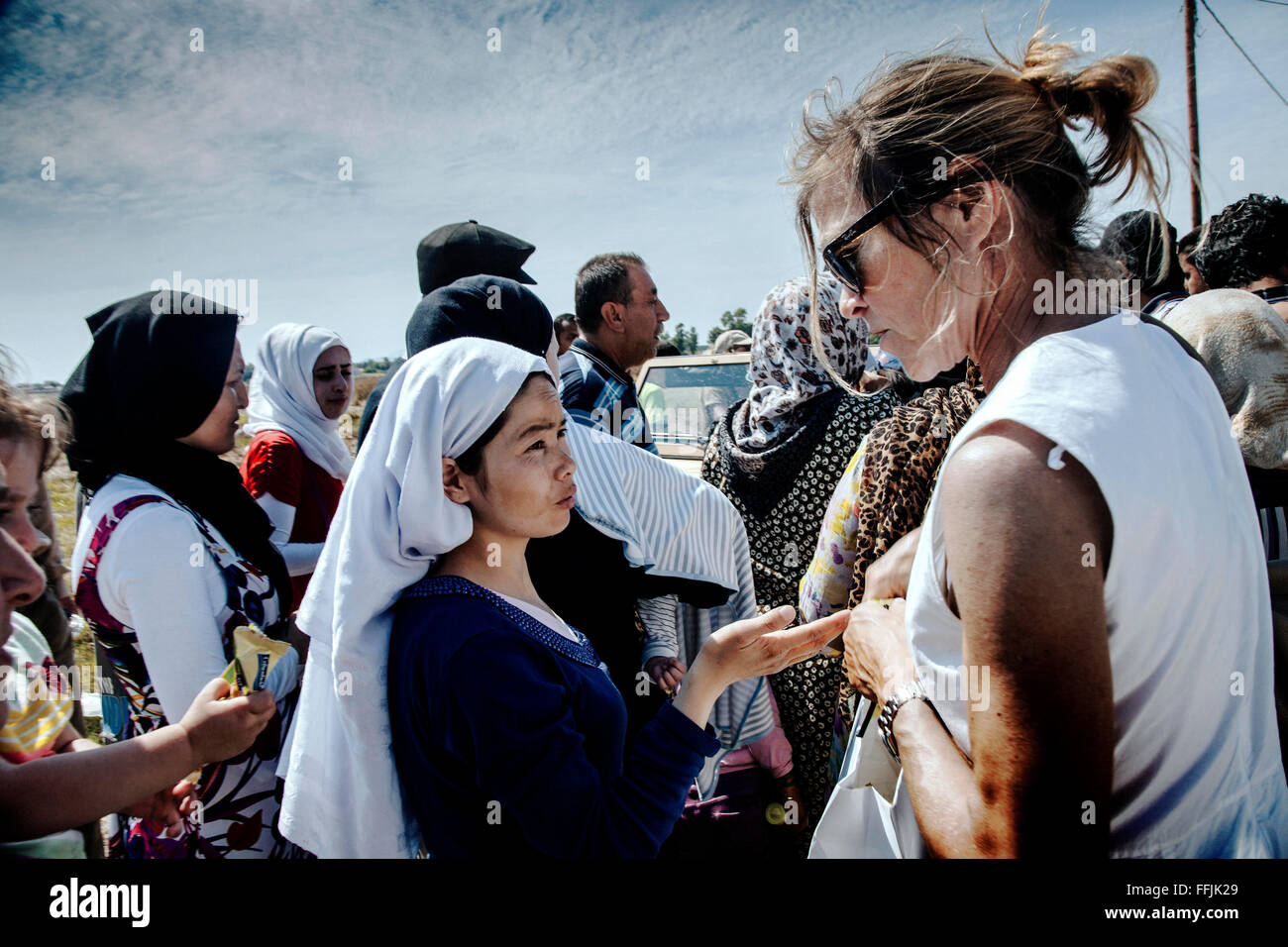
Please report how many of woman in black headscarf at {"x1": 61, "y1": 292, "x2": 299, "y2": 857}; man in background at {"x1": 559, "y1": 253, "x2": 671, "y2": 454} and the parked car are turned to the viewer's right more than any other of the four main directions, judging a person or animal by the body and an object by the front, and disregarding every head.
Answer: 2

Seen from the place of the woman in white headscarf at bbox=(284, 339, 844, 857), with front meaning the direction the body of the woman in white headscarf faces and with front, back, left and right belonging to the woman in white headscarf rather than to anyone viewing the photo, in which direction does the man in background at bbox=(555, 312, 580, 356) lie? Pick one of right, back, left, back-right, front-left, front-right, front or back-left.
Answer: left

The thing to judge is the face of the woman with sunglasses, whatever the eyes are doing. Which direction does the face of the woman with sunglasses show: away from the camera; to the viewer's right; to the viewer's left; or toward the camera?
to the viewer's left

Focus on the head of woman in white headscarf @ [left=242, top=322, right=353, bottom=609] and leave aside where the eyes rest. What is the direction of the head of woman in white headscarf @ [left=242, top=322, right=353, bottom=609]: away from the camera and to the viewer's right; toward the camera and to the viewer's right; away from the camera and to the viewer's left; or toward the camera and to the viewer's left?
toward the camera and to the viewer's right

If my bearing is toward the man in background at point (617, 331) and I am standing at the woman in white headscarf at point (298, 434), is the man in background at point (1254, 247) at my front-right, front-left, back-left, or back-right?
front-right

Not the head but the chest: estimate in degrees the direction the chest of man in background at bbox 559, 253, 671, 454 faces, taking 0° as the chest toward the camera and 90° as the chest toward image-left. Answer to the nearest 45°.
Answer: approximately 270°

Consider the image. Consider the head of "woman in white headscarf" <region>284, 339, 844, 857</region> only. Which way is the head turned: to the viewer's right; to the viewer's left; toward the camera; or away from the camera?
to the viewer's right

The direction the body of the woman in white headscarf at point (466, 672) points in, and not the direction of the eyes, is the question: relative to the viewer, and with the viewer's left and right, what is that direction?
facing to the right of the viewer

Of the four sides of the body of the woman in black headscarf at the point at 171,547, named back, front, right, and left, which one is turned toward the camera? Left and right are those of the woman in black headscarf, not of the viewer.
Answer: right

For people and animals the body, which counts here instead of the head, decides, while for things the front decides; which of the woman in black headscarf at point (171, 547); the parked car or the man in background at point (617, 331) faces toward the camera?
the parked car
